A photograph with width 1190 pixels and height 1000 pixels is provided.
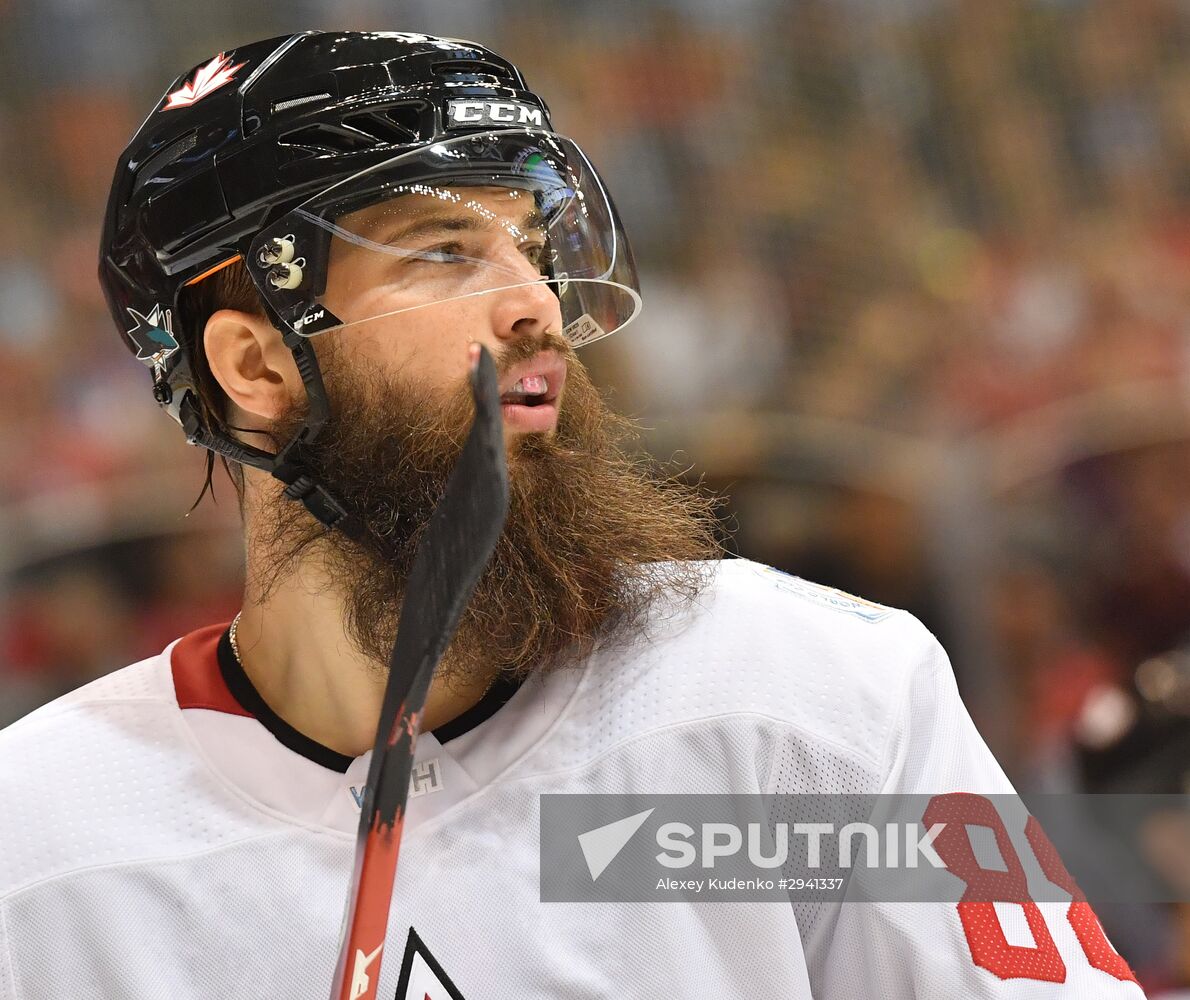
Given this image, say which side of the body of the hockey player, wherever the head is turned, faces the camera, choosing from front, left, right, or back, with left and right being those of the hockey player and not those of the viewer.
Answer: front

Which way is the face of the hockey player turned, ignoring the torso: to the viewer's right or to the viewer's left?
to the viewer's right
